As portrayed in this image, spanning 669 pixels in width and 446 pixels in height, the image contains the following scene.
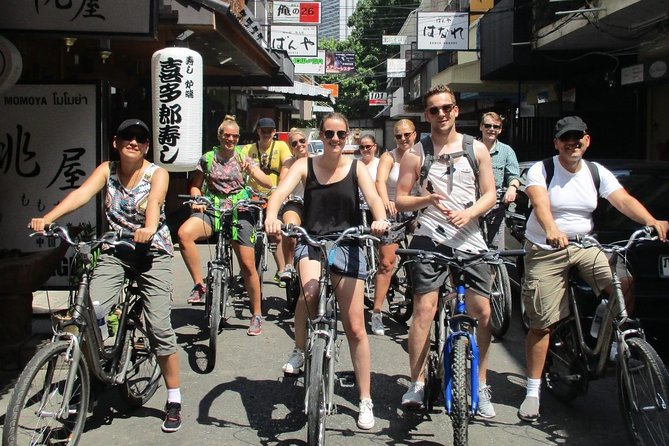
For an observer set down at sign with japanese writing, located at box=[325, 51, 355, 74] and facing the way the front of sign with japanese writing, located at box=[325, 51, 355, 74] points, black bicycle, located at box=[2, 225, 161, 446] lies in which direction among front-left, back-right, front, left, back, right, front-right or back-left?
front

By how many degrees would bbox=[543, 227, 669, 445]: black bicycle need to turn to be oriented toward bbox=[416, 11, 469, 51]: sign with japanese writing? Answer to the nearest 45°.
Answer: approximately 135° to its left

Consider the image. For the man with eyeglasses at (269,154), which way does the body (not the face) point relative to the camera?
toward the camera

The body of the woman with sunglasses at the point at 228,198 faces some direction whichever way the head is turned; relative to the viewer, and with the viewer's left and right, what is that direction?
facing the viewer

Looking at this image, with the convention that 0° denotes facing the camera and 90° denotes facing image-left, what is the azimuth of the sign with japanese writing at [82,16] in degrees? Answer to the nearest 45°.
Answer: approximately 0°

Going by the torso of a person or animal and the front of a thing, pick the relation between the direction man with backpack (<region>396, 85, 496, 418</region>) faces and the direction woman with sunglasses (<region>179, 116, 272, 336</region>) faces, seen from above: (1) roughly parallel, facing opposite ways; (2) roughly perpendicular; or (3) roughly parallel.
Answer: roughly parallel

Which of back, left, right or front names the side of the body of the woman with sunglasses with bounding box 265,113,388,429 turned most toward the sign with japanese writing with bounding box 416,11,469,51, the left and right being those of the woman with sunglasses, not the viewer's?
back

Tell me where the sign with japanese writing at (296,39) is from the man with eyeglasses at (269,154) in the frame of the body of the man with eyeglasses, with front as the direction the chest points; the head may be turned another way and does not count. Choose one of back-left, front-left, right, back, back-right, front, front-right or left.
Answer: back

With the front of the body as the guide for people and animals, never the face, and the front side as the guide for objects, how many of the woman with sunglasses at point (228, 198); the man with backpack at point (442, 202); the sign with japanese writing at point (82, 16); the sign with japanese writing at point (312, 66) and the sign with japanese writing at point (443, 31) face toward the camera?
5

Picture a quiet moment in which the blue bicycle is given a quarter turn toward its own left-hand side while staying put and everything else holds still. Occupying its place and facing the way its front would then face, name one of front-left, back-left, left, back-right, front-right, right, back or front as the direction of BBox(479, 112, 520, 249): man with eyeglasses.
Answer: left

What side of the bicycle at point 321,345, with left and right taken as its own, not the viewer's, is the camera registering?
front

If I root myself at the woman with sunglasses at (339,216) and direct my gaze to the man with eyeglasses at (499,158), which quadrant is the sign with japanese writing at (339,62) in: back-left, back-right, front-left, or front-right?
front-left

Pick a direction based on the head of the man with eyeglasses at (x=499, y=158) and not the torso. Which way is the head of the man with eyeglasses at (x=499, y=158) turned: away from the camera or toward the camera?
toward the camera

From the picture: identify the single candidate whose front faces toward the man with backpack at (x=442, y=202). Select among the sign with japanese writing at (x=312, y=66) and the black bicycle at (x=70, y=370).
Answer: the sign with japanese writing

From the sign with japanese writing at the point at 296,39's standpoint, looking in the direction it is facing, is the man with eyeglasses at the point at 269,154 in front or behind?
in front

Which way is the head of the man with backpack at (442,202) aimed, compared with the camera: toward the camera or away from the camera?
toward the camera
